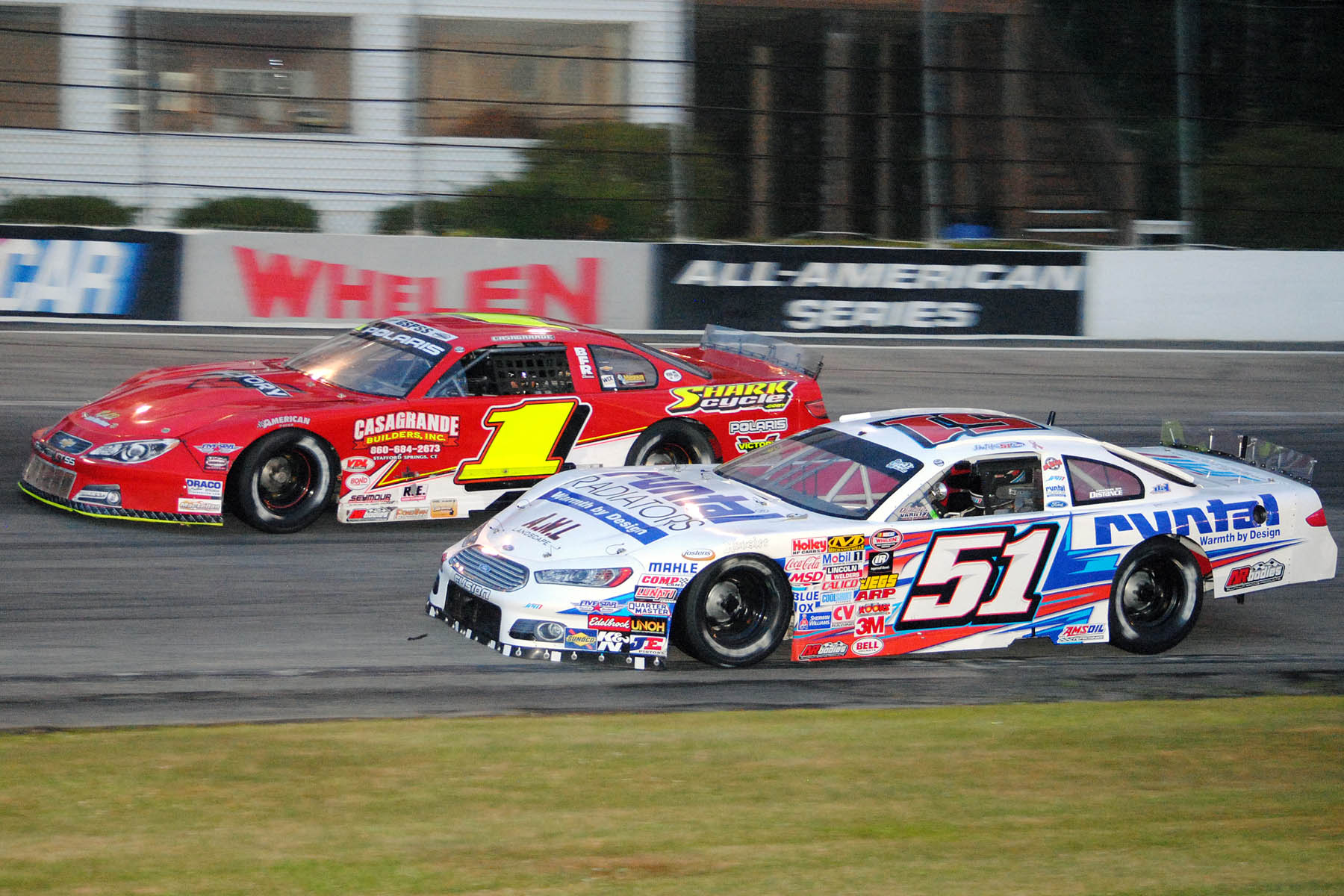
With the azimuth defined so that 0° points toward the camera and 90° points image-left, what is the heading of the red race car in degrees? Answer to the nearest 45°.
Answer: approximately 45°

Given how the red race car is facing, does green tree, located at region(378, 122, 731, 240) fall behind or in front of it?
behind

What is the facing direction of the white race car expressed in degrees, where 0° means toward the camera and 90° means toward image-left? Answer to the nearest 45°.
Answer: approximately 45°

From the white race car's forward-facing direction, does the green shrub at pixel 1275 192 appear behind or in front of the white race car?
behind

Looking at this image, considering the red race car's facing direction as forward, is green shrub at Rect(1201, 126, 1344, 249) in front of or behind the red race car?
behind

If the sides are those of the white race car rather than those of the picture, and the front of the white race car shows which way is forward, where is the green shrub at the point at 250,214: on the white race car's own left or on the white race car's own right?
on the white race car's own right

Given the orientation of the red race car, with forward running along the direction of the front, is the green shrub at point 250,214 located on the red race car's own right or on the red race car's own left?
on the red race car's own right

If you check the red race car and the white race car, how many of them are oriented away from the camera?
0

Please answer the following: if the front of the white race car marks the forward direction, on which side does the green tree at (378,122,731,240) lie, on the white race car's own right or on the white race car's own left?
on the white race car's own right

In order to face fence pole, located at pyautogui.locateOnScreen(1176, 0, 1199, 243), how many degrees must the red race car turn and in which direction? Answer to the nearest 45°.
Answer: approximately 180°
